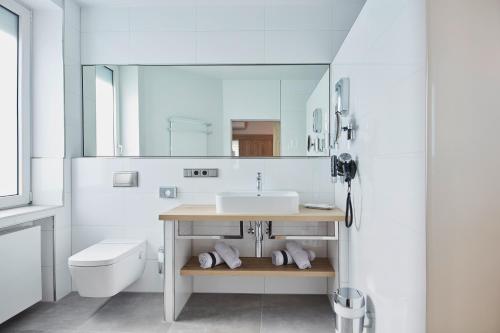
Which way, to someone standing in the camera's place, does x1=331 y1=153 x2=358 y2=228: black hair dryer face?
facing to the left of the viewer

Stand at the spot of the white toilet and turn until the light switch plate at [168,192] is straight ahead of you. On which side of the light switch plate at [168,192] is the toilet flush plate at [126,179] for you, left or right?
left

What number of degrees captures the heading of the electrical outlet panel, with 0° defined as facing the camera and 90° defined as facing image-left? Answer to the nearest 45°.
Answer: approximately 0°

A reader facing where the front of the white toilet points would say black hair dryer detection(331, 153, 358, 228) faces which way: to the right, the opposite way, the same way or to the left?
to the right

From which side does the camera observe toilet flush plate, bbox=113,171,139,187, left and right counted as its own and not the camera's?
front

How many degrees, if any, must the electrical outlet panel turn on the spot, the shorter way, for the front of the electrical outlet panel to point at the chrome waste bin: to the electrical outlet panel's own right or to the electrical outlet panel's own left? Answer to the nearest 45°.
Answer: approximately 45° to the electrical outlet panel's own left

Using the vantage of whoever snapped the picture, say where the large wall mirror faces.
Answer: facing the viewer

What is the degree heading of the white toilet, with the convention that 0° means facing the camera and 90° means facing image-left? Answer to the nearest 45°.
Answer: approximately 45°

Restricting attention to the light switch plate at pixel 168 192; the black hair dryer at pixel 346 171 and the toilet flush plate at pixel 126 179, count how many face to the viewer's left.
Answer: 1

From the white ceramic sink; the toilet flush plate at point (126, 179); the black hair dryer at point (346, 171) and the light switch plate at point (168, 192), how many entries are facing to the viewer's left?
1
